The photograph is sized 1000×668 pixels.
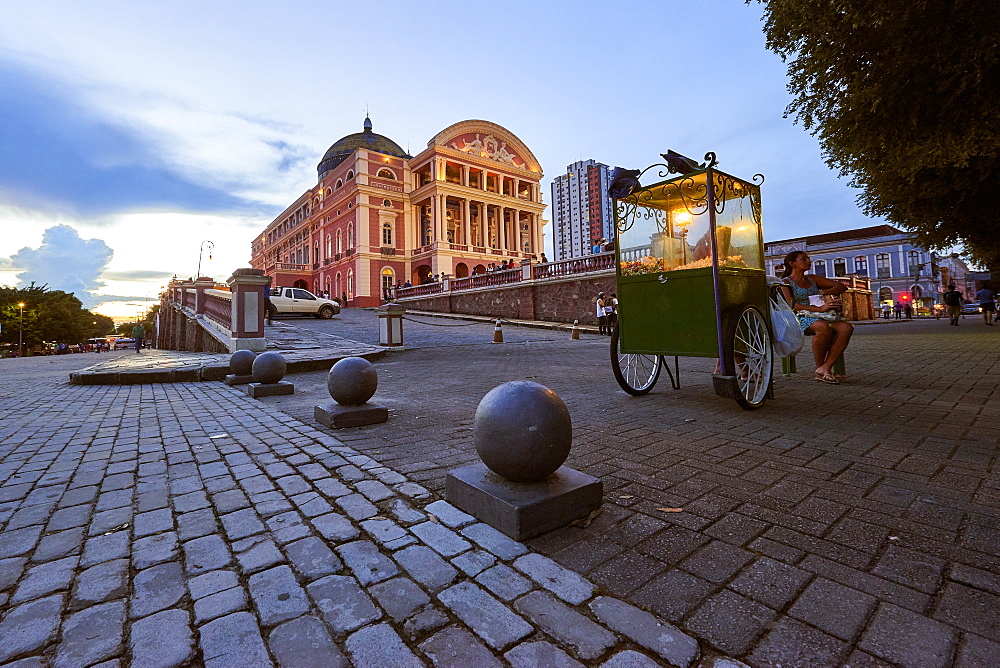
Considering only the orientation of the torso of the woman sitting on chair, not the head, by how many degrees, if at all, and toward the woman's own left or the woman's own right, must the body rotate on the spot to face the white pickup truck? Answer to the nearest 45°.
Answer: approximately 135° to the woman's own right

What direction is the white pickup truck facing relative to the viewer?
to the viewer's right

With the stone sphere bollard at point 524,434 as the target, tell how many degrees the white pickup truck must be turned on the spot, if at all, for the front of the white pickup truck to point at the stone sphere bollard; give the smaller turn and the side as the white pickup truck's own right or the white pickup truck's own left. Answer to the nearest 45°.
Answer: approximately 90° to the white pickup truck's own right

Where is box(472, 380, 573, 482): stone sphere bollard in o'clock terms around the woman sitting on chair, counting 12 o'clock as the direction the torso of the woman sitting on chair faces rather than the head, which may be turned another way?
The stone sphere bollard is roughly at 2 o'clock from the woman sitting on chair.

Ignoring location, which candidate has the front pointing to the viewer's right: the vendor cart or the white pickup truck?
the white pickup truck

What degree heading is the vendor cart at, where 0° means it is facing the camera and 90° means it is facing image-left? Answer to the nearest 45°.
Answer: approximately 45°

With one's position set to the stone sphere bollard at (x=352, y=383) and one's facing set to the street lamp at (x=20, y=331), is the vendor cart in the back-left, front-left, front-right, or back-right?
back-right

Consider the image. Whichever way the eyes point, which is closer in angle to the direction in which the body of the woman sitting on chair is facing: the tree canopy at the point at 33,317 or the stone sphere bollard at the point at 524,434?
the stone sphere bollard

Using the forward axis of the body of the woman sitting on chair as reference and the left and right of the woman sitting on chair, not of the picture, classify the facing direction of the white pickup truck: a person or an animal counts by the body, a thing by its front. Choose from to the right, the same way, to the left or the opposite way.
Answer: to the left

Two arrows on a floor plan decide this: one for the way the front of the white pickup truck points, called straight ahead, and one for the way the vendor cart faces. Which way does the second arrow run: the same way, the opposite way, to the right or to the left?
the opposite way

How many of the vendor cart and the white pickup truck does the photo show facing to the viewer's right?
1
